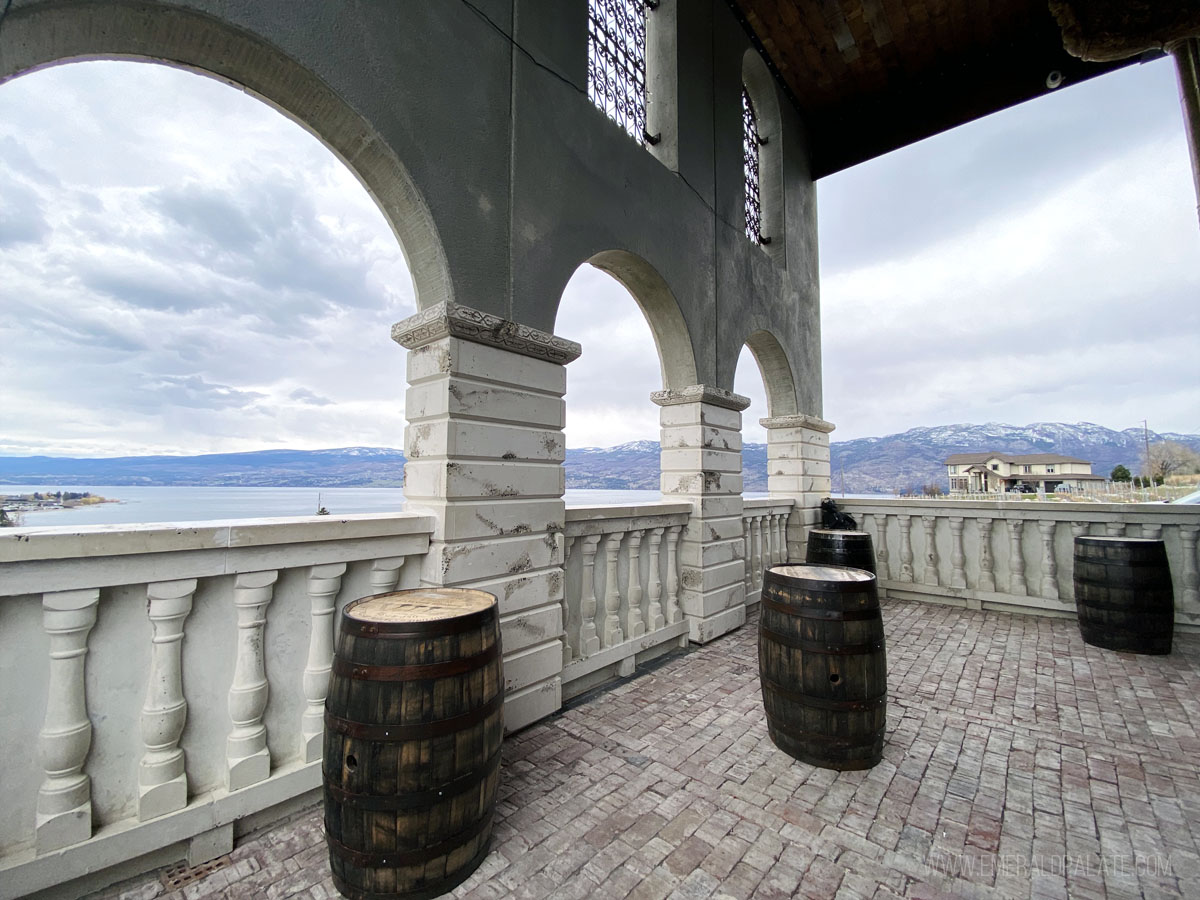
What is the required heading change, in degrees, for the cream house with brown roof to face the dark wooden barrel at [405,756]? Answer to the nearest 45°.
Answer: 0° — it already faces it

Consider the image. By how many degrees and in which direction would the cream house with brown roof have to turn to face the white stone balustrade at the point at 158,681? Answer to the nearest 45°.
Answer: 0° — it already faces it

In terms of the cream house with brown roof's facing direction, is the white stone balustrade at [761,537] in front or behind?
in front

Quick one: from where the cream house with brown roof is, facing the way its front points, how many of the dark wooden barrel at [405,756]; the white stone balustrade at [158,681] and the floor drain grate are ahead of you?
3

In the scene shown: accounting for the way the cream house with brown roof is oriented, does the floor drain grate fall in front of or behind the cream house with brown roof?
in front

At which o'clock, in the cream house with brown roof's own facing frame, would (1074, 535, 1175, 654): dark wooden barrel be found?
The dark wooden barrel is roughly at 12 o'clock from the cream house with brown roof.

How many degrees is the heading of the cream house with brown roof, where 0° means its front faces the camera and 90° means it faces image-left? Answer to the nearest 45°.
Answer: approximately 0°

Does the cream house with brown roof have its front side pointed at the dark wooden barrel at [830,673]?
yes

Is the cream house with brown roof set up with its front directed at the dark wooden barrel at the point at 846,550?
yes
